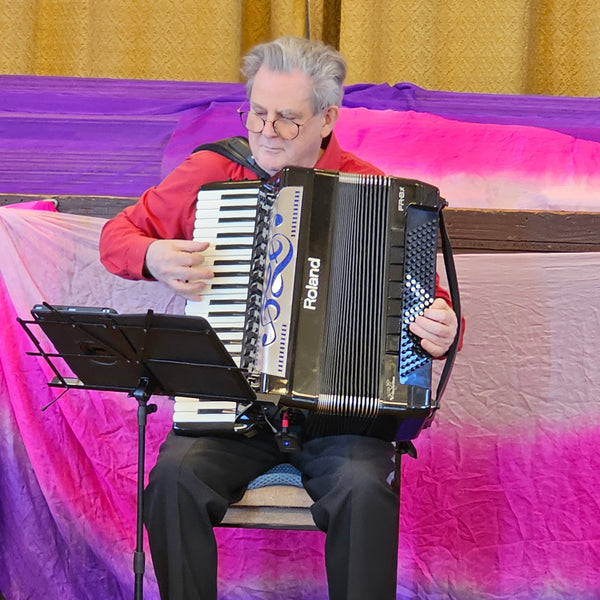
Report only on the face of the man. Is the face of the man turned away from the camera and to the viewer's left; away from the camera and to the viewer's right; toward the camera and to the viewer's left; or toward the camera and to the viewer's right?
toward the camera and to the viewer's left

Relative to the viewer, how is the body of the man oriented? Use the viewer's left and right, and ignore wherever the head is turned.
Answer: facing the viewer
